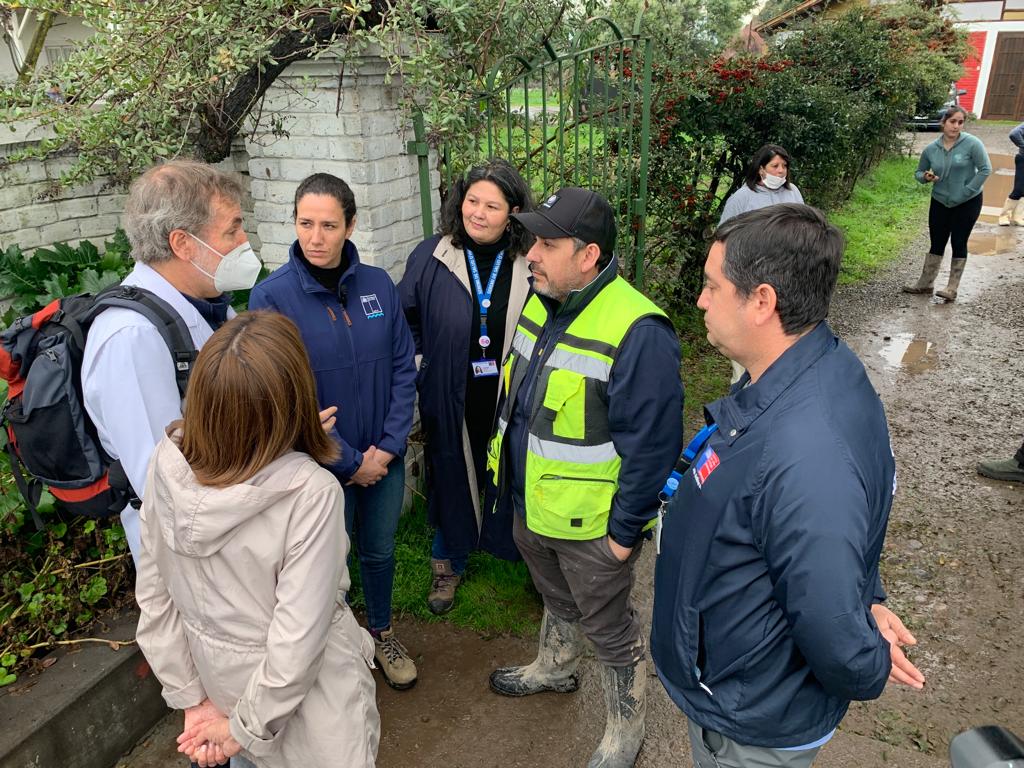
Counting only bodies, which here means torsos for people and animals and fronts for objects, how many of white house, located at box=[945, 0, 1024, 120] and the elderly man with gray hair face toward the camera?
1

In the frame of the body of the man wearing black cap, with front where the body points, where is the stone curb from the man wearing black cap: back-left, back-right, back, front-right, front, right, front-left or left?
front-right

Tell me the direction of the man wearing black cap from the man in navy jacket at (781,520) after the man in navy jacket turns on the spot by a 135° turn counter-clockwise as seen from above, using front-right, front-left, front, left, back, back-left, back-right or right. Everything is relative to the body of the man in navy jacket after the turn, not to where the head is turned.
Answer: back

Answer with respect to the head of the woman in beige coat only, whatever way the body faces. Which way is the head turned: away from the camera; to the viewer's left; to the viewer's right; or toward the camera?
away from the camera

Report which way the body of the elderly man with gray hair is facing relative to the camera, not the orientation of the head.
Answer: to the viewer's right

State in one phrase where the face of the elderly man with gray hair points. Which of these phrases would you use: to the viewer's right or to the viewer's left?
to the viewer's right

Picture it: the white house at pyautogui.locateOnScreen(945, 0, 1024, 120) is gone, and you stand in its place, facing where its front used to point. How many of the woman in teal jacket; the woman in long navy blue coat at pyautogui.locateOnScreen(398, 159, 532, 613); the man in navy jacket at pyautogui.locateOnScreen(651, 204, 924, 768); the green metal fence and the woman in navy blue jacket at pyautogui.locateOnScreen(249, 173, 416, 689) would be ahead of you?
5

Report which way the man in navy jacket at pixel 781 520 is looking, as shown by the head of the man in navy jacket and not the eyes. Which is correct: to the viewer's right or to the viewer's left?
to the viewer's left

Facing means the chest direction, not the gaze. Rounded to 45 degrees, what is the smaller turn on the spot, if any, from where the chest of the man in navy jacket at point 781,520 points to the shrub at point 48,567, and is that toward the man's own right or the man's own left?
0° — they already face it

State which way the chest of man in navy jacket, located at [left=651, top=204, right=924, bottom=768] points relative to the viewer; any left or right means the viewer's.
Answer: facing to the left of the viewer

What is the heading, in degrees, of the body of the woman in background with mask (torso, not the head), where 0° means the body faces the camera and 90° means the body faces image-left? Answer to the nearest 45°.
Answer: approximately 315°
